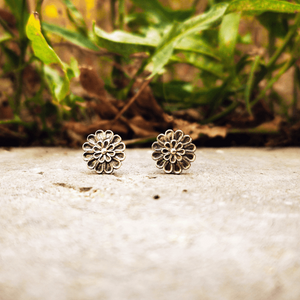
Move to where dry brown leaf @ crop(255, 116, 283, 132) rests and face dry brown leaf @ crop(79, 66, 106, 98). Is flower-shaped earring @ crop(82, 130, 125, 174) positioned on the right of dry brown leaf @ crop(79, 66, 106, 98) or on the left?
left

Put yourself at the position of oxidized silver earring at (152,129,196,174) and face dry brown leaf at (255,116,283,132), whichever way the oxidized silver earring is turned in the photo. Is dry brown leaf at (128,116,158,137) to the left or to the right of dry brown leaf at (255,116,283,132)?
left

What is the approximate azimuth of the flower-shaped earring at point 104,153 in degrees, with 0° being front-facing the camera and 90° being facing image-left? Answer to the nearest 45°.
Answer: approximately 0°

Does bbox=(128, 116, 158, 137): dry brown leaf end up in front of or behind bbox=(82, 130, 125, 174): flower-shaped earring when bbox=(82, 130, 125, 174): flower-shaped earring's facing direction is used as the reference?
behind

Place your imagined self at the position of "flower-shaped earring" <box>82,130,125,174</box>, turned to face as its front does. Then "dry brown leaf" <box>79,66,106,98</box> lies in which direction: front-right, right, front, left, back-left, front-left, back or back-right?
back
